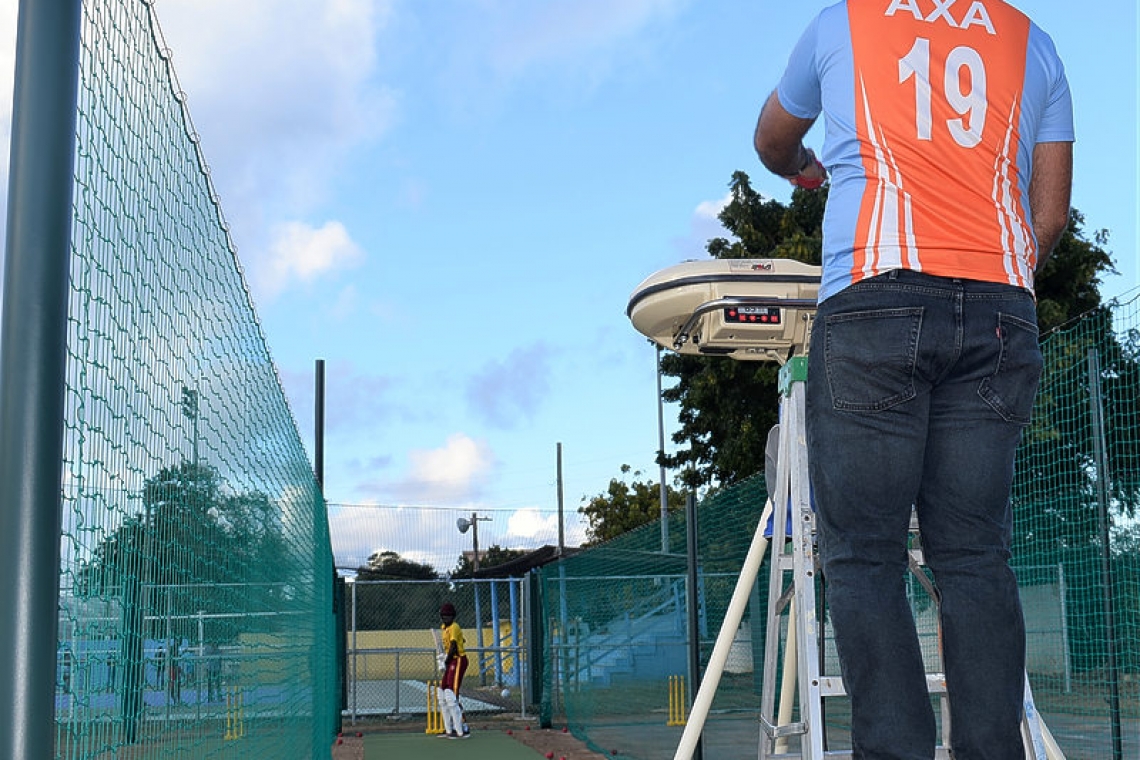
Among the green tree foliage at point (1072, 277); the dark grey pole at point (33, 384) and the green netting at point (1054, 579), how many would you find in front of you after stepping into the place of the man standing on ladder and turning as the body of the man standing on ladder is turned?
2

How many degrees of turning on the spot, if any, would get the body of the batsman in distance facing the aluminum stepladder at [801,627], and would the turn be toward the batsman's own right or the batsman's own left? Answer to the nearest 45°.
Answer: approximately 45° to the batsman's own left

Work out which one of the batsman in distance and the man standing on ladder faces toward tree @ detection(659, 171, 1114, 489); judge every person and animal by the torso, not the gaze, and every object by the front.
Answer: the man standing on ladder

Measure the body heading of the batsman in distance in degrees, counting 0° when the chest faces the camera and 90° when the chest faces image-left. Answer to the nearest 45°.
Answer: approximately 45°

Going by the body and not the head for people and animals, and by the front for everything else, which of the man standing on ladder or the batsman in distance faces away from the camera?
the man standing on ladder

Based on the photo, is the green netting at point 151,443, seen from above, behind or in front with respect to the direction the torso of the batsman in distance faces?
in front

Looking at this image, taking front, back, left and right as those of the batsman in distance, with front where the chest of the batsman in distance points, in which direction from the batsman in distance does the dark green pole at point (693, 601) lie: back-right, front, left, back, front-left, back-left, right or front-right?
front-left

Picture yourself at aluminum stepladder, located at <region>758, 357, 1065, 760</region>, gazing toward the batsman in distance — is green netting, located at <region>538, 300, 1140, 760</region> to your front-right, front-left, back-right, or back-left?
front-right

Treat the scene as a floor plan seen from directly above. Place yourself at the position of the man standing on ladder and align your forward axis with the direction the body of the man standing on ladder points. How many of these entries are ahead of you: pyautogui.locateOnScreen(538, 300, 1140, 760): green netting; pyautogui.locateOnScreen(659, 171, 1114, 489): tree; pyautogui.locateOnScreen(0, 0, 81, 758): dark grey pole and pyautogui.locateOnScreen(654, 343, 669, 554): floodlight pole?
3

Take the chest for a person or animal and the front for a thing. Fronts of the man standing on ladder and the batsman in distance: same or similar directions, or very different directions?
very different directions

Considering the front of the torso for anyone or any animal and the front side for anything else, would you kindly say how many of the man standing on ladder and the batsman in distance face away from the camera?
1

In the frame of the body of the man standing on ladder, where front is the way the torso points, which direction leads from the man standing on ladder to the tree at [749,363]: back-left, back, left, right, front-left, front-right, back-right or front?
front

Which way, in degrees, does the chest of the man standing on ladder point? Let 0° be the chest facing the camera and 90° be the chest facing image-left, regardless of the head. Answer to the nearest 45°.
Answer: approximately 180°

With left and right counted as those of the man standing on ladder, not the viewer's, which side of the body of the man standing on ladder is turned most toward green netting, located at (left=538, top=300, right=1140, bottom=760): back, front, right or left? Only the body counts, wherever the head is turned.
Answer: front
